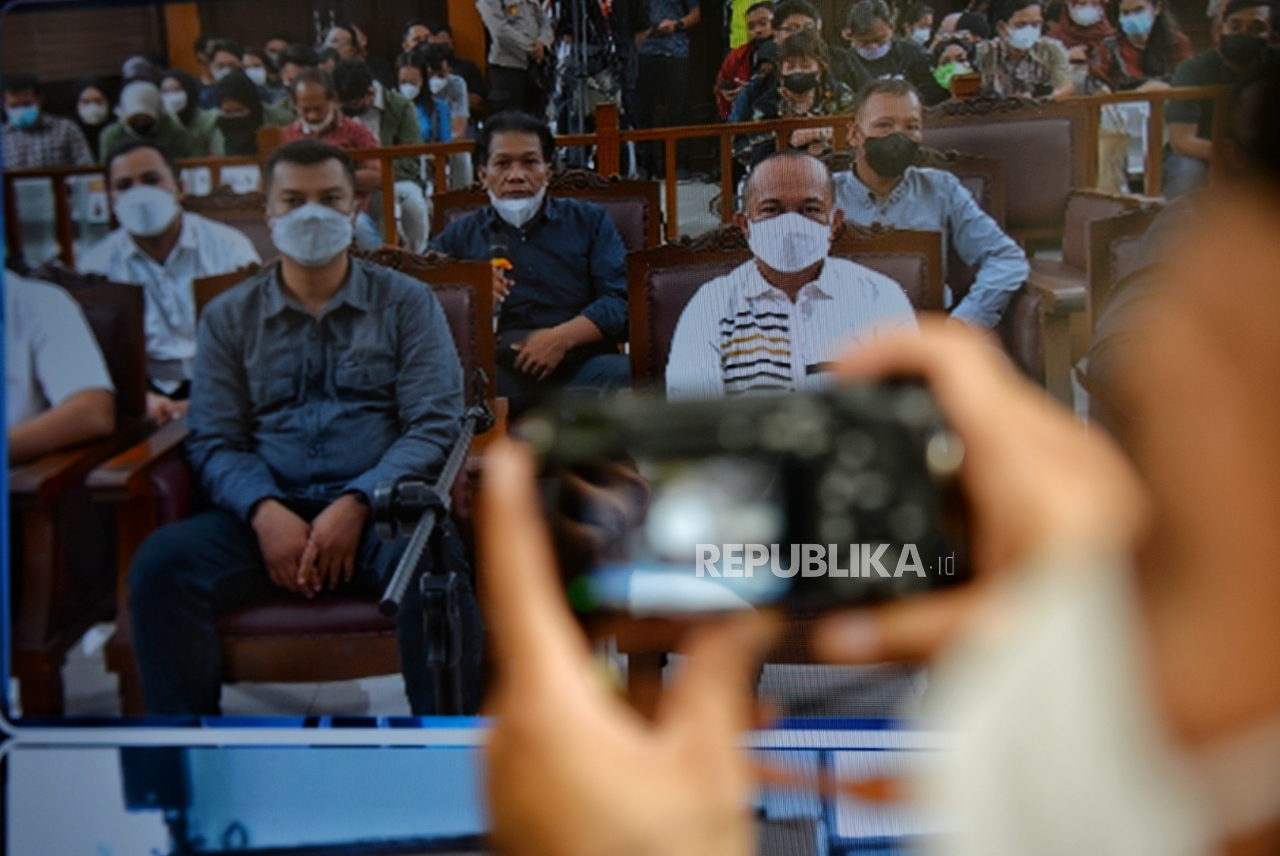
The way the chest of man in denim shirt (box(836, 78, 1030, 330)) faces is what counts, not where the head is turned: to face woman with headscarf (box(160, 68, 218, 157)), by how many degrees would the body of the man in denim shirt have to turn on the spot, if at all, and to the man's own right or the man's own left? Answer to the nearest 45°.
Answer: approximately 90° to the man's own right

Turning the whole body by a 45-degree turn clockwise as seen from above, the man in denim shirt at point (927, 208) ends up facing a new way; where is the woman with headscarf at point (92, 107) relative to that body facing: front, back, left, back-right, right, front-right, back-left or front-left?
front-right

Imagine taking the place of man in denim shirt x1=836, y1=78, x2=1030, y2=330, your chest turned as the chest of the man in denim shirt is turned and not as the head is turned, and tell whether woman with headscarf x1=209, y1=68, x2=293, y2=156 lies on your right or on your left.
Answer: on your right

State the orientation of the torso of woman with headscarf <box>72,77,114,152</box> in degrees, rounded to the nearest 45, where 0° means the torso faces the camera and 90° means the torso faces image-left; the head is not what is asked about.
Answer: approximately 0°

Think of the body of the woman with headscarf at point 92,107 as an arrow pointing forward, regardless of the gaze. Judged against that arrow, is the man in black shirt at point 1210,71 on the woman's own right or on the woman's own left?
on the woman's own left

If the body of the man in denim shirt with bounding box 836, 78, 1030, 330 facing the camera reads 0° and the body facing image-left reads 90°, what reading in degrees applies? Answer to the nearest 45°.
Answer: approximately 0°
